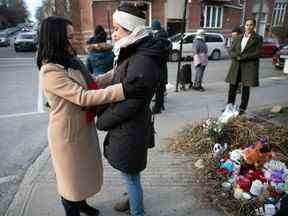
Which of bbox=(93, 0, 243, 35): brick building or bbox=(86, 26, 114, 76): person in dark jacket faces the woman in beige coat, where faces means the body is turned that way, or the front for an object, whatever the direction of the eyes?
the brick building

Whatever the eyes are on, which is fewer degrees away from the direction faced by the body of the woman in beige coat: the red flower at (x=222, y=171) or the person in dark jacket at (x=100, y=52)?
the red flower

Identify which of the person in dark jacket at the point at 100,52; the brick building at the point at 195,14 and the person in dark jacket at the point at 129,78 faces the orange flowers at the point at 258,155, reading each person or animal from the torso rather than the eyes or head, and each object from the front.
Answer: the brick building

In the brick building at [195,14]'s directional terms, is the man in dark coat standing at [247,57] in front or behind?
in front

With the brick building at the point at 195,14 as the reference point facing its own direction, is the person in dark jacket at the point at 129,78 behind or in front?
in front

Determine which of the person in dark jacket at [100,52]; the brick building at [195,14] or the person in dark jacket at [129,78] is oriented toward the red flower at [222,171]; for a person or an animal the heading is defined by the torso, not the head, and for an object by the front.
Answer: the brick building

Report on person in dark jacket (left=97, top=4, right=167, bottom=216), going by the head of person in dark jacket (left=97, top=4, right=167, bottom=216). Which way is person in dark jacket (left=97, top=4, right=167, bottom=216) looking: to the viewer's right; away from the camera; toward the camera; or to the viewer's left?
to the viewer's left

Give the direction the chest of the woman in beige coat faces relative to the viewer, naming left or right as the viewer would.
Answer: facing to the right of the viewer

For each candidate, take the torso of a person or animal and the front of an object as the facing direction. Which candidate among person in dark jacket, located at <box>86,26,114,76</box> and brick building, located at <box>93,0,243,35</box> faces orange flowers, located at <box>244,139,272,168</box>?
the brick building

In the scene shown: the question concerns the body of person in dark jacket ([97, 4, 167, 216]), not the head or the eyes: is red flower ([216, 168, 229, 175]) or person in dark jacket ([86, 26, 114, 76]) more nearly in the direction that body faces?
the person in dark jacket

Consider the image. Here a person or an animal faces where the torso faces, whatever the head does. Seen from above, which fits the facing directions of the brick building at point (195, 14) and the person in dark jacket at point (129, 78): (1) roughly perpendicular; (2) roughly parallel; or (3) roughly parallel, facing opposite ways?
roughly perpendicular

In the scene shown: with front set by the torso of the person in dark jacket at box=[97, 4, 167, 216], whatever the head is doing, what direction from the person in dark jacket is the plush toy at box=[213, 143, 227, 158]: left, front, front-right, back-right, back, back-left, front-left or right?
back-right
